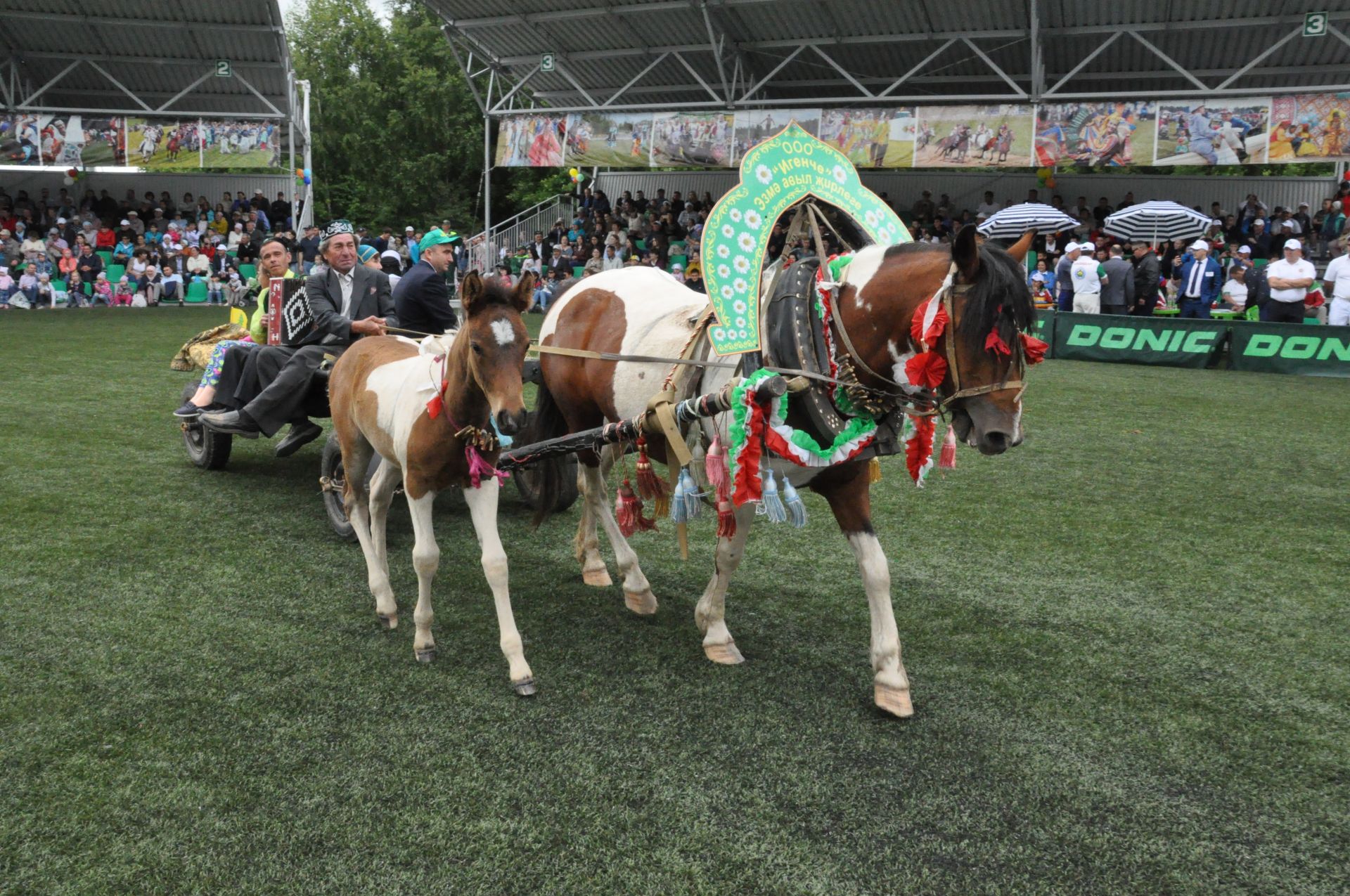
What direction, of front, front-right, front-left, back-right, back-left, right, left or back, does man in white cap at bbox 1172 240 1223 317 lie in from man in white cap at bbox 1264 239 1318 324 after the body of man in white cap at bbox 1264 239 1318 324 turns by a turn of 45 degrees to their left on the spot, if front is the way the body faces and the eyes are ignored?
back

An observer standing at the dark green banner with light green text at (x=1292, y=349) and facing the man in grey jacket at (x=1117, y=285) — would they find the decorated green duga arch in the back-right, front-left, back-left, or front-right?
back-left

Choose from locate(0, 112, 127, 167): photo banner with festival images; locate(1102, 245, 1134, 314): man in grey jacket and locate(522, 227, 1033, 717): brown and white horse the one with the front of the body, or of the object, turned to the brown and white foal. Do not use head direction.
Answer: the photo banner with festival images

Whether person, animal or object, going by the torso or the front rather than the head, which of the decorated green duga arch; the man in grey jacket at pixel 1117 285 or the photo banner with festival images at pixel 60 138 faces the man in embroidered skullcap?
the photo banner with festival images

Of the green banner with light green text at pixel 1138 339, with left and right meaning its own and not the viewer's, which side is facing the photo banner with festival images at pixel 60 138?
right

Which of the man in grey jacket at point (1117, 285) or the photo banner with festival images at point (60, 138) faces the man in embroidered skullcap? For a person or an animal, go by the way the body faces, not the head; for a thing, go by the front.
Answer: the photo banner with festival images

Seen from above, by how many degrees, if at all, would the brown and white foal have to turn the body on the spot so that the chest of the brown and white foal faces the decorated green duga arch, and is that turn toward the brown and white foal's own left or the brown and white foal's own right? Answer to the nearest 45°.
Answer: approximately 45° to the brown and white foal's own left

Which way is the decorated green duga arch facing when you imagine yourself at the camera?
facing the viewer and to the right of the viewer

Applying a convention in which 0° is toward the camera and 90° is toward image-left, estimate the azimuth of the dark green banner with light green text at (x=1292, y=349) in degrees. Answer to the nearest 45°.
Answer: approximately 0°
